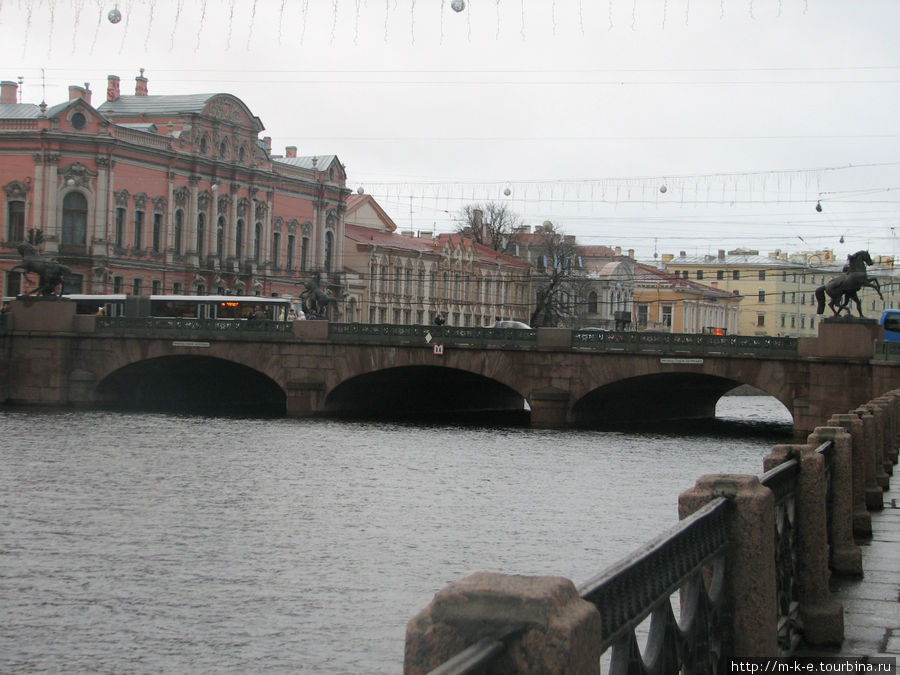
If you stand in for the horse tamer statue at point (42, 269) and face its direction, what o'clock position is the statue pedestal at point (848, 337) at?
The statue pedestal is roughly at 7 o'clock from the horse tamer statue.

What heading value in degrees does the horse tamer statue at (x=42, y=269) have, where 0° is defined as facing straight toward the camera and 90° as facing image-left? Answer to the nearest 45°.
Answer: approximately 90°
